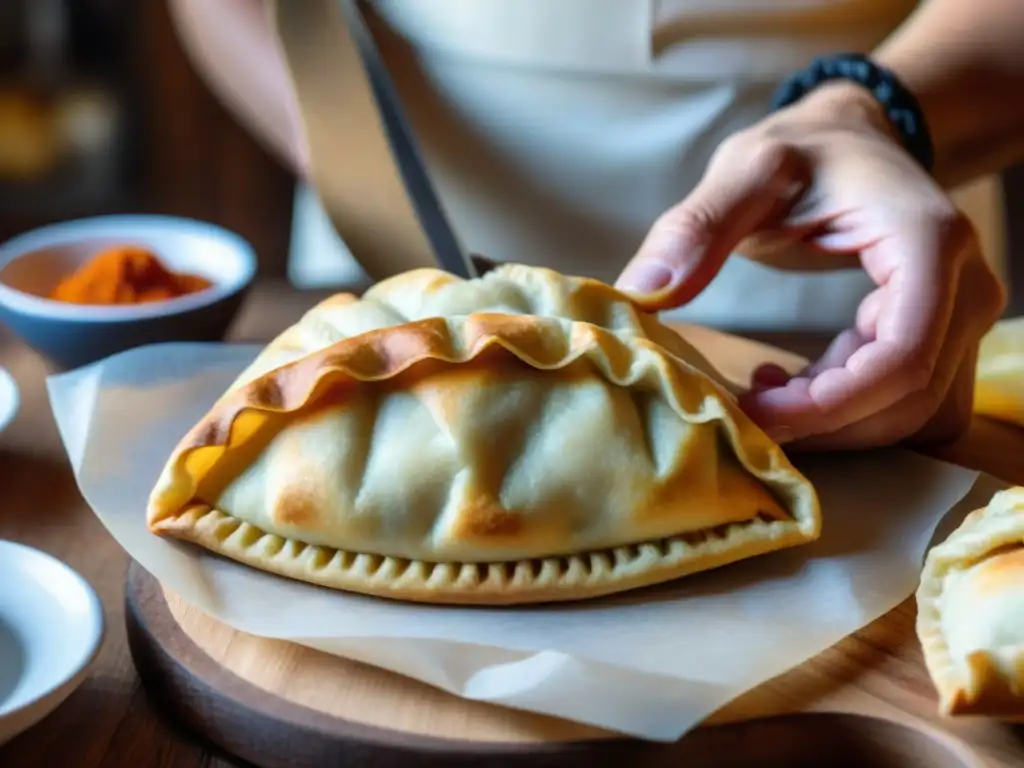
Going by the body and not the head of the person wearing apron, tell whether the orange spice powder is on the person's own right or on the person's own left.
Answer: on the person's own right

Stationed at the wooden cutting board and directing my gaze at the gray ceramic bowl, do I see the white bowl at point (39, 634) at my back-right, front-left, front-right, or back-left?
front-left

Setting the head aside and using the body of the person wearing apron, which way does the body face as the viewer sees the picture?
toward the camera

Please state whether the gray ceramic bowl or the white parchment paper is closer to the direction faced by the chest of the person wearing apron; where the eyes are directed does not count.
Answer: the white parchment paper

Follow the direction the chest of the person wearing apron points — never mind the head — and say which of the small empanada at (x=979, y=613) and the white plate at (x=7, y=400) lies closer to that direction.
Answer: the small empanada

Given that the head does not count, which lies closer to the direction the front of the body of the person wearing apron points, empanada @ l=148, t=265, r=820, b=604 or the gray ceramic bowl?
the empanada

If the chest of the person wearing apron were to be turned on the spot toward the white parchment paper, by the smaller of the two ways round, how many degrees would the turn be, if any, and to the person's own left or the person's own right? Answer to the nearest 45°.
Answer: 0° — they already face it

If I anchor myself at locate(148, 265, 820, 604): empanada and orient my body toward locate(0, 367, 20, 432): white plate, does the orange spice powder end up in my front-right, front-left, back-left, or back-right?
front-right

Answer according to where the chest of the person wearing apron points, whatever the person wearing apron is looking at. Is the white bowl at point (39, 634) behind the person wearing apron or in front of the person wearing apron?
in front

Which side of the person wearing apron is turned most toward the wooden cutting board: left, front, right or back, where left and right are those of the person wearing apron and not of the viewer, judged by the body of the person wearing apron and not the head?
front

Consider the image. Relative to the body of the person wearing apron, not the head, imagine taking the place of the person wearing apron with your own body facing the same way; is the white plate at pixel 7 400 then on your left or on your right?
on your right

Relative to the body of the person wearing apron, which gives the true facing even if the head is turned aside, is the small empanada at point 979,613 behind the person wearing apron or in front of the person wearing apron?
in front
